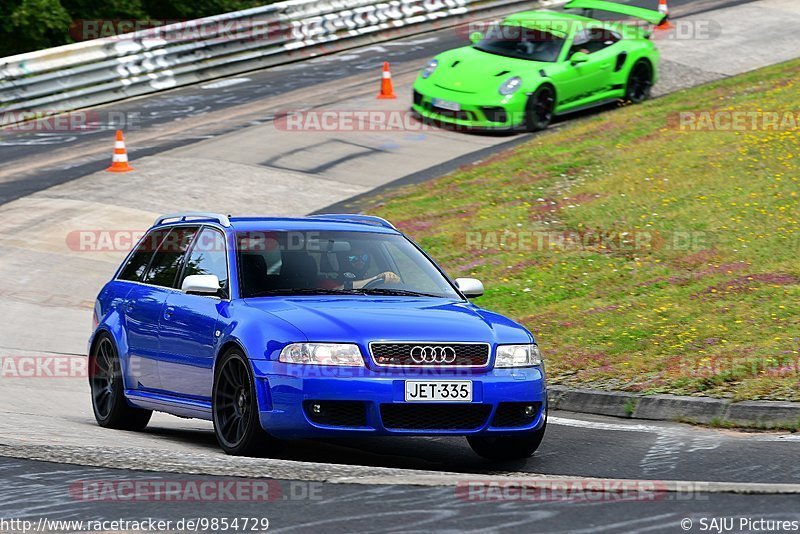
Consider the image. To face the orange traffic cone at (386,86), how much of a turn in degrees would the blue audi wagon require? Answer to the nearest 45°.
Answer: approximately 135° to its left

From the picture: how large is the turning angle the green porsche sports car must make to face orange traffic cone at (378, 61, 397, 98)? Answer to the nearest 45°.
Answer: approximately 90° to its right

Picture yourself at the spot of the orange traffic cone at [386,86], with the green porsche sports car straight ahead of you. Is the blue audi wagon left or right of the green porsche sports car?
right

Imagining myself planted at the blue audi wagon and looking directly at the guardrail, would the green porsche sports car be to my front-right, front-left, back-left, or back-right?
front-right

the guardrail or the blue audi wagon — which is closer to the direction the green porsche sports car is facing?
the blue audi wagon

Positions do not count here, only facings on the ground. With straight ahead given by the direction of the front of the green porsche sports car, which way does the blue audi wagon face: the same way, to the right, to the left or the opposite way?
to the left

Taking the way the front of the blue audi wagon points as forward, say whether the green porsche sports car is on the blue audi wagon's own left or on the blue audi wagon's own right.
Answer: on the blue audi wagon's own left

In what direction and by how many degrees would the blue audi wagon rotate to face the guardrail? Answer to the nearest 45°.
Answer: approximately 135° to its left

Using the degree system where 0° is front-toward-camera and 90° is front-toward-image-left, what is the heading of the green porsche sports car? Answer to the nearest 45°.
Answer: approximately 45°

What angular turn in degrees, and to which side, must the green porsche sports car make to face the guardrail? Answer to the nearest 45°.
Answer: approximately 90° to its right

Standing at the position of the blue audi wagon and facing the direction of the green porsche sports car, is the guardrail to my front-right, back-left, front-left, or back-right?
front-left

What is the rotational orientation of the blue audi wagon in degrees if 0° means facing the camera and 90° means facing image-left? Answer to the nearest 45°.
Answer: approximately 315°
